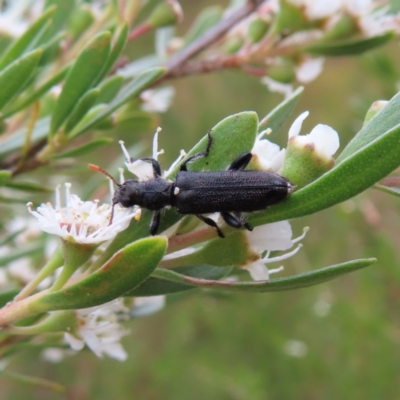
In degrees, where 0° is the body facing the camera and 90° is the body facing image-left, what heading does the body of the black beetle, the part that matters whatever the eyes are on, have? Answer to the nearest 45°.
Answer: approximately 90°
